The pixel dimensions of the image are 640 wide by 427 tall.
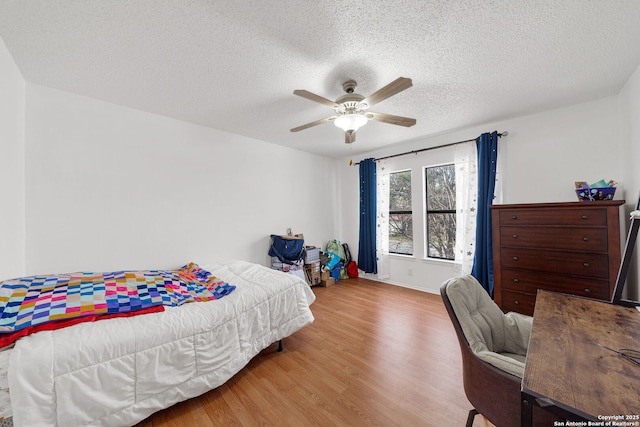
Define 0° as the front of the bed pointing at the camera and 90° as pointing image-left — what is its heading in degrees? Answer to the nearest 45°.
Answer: approximately 225°

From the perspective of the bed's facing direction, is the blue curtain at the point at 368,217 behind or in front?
in front

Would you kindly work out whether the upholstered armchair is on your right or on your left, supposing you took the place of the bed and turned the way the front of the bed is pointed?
on your right

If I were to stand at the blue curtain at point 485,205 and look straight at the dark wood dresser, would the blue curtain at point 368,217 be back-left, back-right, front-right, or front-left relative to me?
back-right
